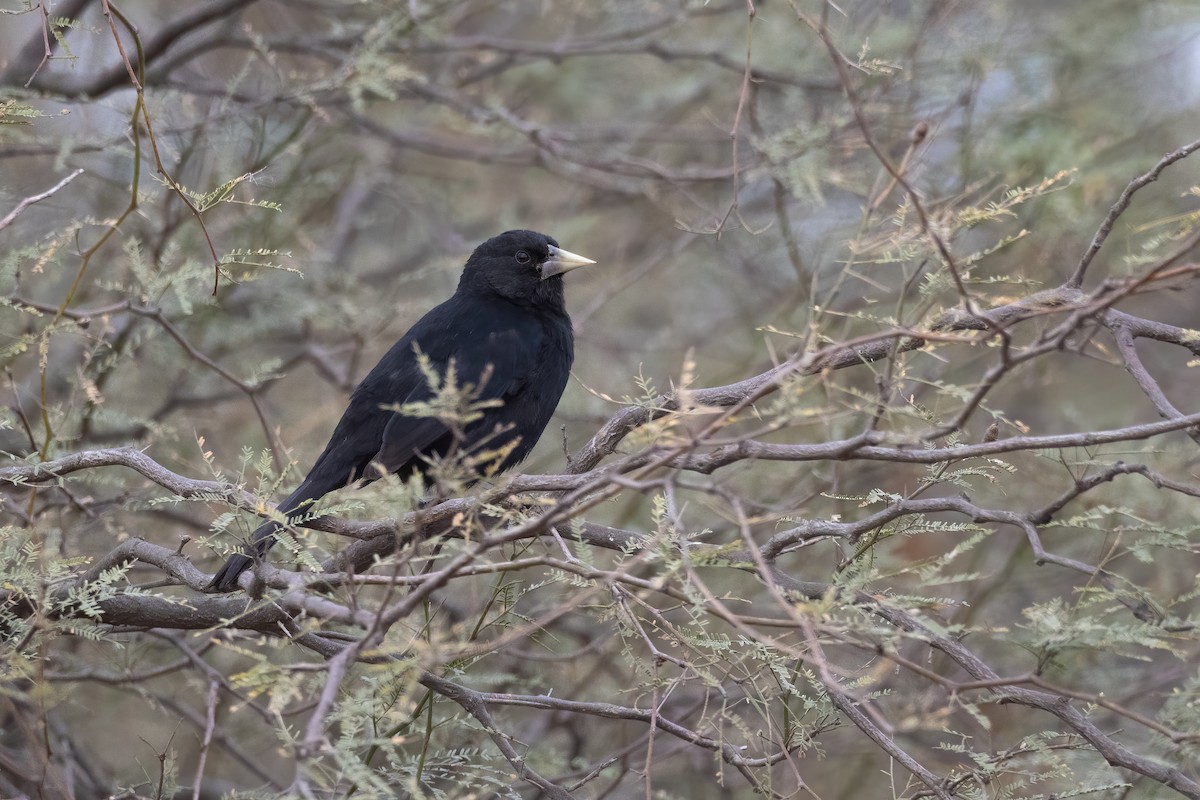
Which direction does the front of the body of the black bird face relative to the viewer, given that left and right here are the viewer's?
facing to the right of the viewer
